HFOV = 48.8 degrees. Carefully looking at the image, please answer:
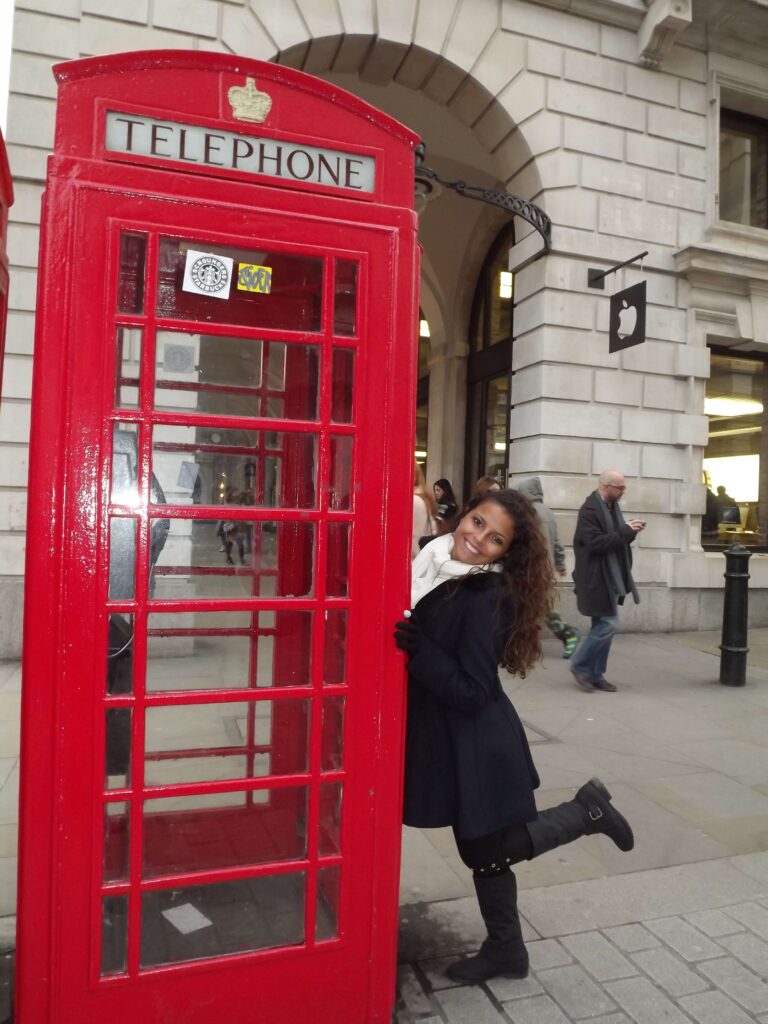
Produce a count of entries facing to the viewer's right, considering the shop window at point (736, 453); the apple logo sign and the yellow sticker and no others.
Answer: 0

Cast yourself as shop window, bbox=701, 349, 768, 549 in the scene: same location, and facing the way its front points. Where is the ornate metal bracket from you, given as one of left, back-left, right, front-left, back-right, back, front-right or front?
front-right

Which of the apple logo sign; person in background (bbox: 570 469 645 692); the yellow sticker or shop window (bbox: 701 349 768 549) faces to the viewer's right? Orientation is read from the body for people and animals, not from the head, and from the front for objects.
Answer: the person in background

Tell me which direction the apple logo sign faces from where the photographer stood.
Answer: facing the viewer and to the left of the viewer

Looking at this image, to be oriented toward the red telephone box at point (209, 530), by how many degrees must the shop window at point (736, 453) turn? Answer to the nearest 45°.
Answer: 0° — it already faces it

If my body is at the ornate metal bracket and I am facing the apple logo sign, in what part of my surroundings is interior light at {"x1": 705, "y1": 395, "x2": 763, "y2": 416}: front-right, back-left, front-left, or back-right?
front-left

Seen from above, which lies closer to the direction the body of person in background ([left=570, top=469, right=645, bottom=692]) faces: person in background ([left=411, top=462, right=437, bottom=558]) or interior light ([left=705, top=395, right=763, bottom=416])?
the interior light

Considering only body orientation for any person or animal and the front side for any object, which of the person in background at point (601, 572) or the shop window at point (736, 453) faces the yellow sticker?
the shop window

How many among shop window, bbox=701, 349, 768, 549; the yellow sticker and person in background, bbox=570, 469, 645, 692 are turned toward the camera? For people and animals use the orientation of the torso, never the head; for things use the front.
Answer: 2

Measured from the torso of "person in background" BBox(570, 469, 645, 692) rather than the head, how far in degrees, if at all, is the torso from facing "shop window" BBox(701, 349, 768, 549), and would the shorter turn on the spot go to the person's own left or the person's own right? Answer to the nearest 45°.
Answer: approximately 90° to the person's own left

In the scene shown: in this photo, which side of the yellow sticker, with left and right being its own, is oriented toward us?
front

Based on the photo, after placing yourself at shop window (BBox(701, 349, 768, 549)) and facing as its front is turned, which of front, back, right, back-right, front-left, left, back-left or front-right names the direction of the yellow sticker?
front

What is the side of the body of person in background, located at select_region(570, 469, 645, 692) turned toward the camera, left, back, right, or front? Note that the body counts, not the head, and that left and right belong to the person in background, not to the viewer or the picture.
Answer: right
